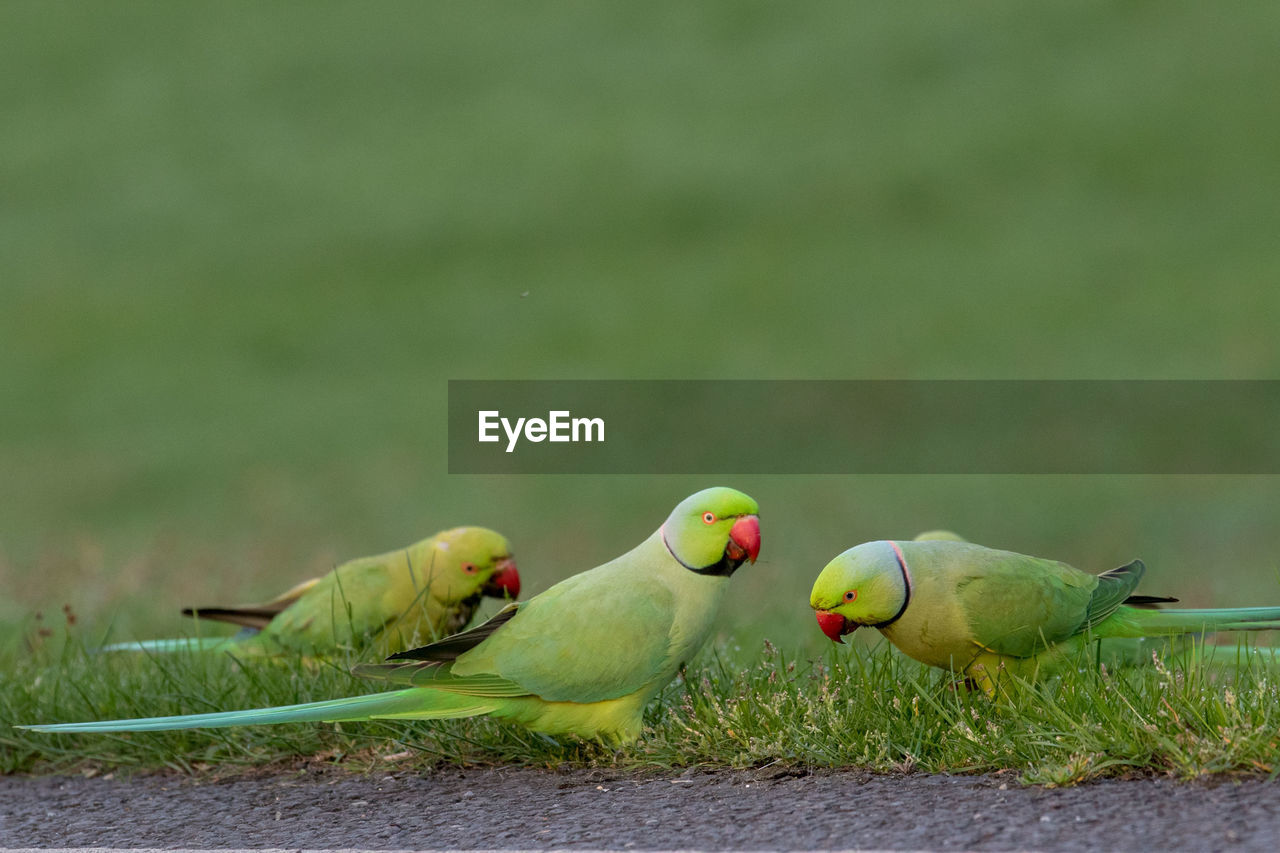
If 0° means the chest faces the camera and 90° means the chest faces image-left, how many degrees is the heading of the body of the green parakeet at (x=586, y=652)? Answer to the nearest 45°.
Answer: approximately 270°

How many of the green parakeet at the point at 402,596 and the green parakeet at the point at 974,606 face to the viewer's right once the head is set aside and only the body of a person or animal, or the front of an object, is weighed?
1

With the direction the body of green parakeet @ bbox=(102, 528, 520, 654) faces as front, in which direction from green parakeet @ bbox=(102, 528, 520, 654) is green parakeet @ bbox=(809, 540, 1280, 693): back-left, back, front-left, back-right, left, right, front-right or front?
front-right

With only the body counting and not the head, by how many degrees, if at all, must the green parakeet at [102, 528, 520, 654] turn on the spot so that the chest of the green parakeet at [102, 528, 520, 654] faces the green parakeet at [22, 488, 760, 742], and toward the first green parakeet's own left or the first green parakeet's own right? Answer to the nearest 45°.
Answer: approximately 90° to the first green parakeet's own right

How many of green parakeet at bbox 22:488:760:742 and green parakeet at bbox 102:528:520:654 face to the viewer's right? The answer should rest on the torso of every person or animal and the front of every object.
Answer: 2

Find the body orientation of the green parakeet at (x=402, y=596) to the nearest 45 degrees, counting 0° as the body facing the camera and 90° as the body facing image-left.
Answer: approximately 270°

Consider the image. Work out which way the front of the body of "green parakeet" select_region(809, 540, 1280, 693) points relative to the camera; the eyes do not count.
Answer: to the viewer's left

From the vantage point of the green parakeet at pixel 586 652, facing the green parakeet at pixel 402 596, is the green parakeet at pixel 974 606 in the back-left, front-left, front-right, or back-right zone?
back-right
